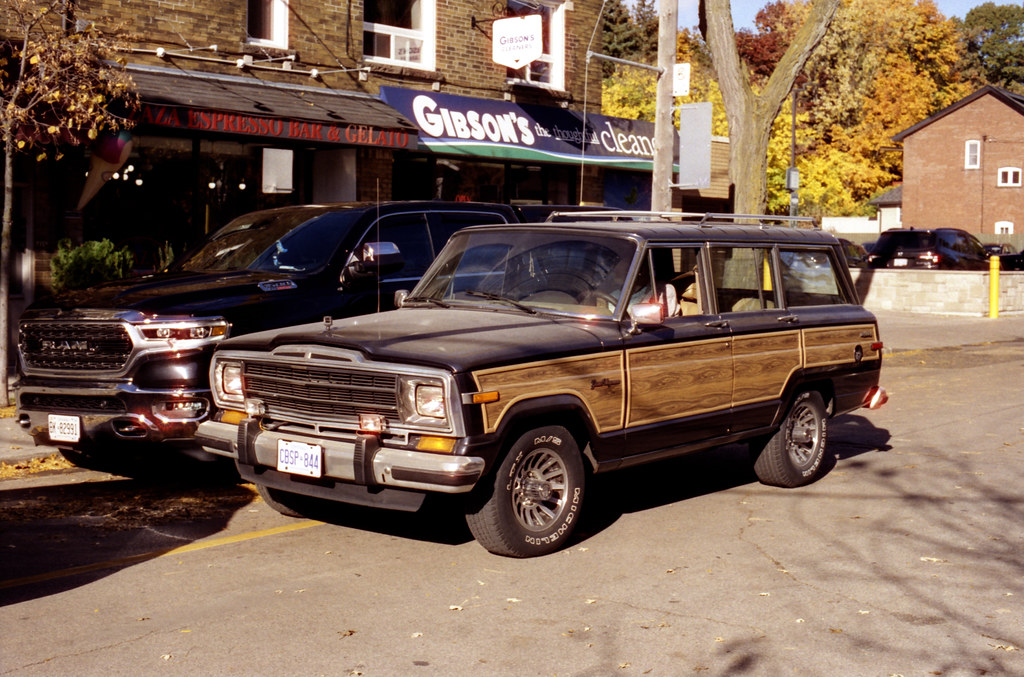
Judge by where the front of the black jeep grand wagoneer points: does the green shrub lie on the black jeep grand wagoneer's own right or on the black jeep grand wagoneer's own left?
on the black jeep grand wagoneer's own right

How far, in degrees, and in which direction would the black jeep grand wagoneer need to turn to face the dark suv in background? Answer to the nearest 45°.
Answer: approximately 135° to its right

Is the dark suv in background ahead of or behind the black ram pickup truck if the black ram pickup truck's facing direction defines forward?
behind

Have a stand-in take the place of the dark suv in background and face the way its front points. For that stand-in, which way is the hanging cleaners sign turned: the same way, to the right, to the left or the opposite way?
the opposite way

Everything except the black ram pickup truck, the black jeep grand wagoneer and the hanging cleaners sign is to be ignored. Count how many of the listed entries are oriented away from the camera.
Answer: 0

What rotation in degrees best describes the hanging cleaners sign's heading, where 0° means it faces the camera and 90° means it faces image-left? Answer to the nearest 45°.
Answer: approximately 45°

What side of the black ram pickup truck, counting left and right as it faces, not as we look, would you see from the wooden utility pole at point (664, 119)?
back

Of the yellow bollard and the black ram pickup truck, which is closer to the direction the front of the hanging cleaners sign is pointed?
the black ram pickup truck

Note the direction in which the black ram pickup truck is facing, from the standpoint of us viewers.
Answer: facing the viewer and to the left of the viewer

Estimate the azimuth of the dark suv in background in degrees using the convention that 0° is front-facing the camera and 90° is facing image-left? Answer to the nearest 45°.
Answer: approximately 225°
